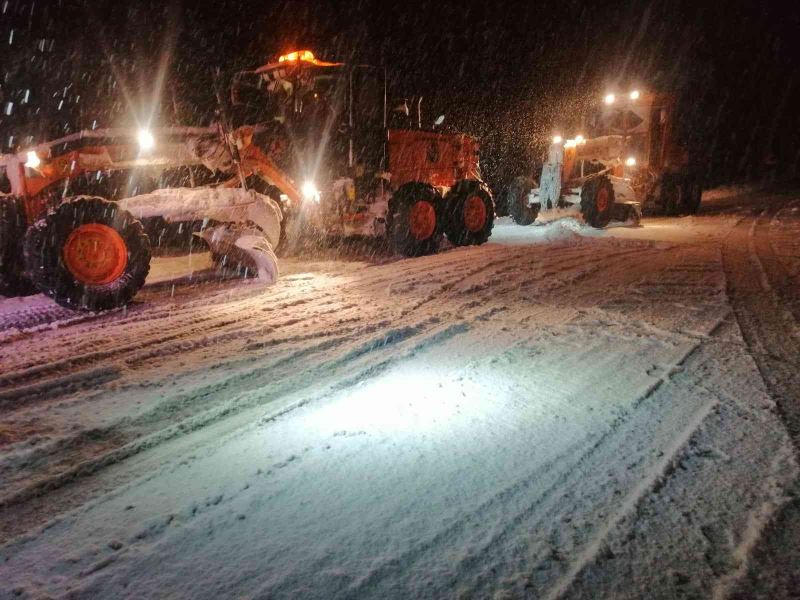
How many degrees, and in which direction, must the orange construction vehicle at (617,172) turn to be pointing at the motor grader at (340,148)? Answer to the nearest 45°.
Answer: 0° — it already faces it

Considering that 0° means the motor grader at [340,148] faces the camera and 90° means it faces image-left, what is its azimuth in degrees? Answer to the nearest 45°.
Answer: approximately 45°

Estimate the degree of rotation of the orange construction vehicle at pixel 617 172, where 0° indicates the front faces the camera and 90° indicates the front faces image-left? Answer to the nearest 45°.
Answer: approximately 45°

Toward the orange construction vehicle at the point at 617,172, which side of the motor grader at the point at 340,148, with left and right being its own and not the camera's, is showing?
back
